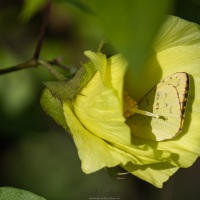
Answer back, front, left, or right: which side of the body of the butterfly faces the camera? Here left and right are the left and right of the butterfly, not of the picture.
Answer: left

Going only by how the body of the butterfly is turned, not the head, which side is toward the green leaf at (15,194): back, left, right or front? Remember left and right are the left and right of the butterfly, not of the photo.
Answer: front
